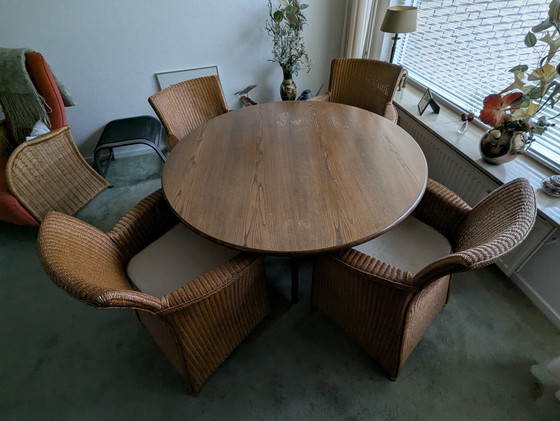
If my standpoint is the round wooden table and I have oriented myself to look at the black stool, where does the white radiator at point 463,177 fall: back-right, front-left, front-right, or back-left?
back-right

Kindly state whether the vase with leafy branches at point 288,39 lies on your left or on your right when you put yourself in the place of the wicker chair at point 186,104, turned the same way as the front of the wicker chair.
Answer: on your left

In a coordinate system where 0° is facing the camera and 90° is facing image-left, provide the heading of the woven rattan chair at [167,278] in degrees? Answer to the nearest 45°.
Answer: approximately 225°

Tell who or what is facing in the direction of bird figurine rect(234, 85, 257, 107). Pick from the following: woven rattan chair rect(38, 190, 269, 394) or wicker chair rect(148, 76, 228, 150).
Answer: the woven rattan chair

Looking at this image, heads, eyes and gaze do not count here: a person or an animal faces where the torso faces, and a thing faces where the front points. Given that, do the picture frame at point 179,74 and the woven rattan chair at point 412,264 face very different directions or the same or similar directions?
very different directions

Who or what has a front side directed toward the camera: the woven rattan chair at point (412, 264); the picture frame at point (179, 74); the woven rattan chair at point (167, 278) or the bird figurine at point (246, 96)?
the picture frame

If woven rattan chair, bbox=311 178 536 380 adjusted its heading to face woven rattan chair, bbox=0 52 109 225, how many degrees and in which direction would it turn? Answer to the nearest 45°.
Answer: approximately 45° to its left

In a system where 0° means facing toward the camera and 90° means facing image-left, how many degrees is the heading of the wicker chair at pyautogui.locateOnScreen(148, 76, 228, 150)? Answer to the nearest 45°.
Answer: approximately 315°

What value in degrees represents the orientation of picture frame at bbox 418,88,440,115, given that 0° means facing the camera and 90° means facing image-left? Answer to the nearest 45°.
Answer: approximately 45°

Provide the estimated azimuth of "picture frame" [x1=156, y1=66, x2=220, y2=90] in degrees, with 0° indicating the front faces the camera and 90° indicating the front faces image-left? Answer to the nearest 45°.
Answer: approximately 0°
